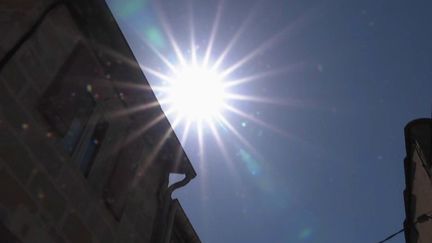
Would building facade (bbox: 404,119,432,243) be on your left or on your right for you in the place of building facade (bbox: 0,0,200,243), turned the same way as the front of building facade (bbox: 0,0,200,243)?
on your left

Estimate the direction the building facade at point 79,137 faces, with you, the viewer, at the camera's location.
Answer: facing the viewer and to the right of the viewer
